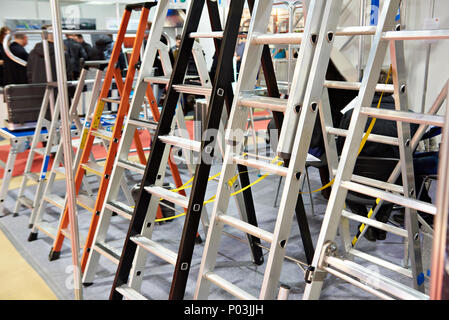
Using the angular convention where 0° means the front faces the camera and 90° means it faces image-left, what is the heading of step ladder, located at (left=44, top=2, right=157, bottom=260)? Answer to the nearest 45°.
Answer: approximately 45°

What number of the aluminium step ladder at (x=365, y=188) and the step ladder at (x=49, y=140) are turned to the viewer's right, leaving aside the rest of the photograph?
0

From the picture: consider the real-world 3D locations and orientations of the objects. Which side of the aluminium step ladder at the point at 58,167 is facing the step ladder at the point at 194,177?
left

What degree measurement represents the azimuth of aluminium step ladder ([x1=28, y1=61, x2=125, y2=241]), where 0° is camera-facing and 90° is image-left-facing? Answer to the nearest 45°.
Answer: approximately 45°

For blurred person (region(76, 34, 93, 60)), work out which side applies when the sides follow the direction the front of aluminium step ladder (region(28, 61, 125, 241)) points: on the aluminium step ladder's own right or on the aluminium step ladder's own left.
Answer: on the aluminium step ladder's own right
